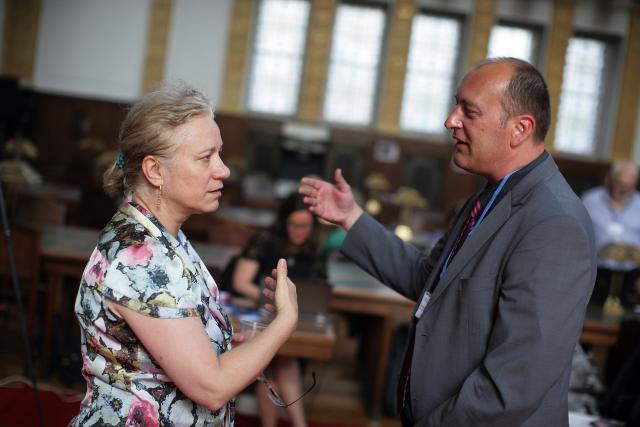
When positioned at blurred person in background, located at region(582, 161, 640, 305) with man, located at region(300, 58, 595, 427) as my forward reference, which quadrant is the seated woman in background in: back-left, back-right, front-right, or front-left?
front-right

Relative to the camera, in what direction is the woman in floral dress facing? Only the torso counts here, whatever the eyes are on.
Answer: to the viewer's right

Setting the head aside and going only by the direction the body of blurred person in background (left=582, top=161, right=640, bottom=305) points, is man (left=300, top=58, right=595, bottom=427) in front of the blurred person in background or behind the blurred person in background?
in front

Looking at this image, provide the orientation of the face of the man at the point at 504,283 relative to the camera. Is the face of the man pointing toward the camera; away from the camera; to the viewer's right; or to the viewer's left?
to the viewer's left

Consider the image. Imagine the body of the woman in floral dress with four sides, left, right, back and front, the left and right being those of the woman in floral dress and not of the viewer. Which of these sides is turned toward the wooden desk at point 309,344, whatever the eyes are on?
left

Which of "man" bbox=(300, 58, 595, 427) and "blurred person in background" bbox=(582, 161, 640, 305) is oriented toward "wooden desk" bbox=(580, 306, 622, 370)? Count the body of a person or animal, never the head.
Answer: the blurred person in background

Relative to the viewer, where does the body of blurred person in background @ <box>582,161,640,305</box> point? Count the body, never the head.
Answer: toward the camera

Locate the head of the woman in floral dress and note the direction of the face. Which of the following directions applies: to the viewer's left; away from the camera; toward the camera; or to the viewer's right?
to the viewer's right

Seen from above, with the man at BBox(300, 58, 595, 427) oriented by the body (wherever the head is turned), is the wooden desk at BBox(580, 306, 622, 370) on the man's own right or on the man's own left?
on the man's own right

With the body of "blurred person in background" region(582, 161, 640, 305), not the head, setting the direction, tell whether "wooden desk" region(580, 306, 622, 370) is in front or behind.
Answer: in front

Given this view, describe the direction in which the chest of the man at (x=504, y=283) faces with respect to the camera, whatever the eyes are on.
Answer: to the viewer's left

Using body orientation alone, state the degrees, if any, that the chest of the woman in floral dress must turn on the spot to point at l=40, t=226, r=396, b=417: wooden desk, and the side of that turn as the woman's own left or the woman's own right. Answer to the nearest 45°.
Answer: approximately 90° to the woman's own left

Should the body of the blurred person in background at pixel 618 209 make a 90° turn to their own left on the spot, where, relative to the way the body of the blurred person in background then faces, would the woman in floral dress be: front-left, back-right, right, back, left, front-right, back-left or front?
right

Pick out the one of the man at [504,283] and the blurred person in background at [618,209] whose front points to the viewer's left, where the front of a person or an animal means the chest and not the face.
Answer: the man
